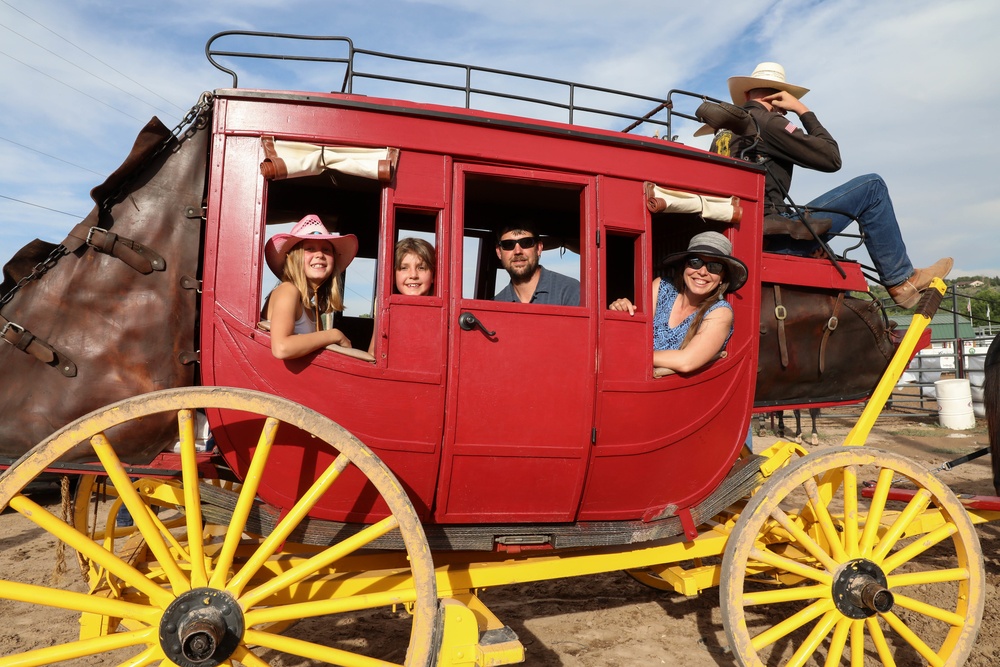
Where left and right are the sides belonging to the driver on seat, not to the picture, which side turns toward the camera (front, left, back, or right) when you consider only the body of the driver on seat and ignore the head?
right

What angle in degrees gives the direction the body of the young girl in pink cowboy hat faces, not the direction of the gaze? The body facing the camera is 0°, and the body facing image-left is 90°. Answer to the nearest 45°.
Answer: approximately 315°

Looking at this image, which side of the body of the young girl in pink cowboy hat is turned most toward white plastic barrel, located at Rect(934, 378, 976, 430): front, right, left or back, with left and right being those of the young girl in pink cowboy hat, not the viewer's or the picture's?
left

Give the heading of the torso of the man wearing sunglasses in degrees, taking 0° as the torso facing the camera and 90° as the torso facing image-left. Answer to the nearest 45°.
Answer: approximately 0°

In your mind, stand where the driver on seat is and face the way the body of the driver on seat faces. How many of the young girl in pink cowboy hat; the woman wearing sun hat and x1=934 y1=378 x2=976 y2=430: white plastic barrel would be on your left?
1

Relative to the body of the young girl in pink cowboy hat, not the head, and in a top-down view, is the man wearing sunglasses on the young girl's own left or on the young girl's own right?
on the young girl's own left

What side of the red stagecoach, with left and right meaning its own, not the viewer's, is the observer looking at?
right

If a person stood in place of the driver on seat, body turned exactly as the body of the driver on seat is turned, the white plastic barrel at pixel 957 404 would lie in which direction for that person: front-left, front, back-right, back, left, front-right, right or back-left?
left
